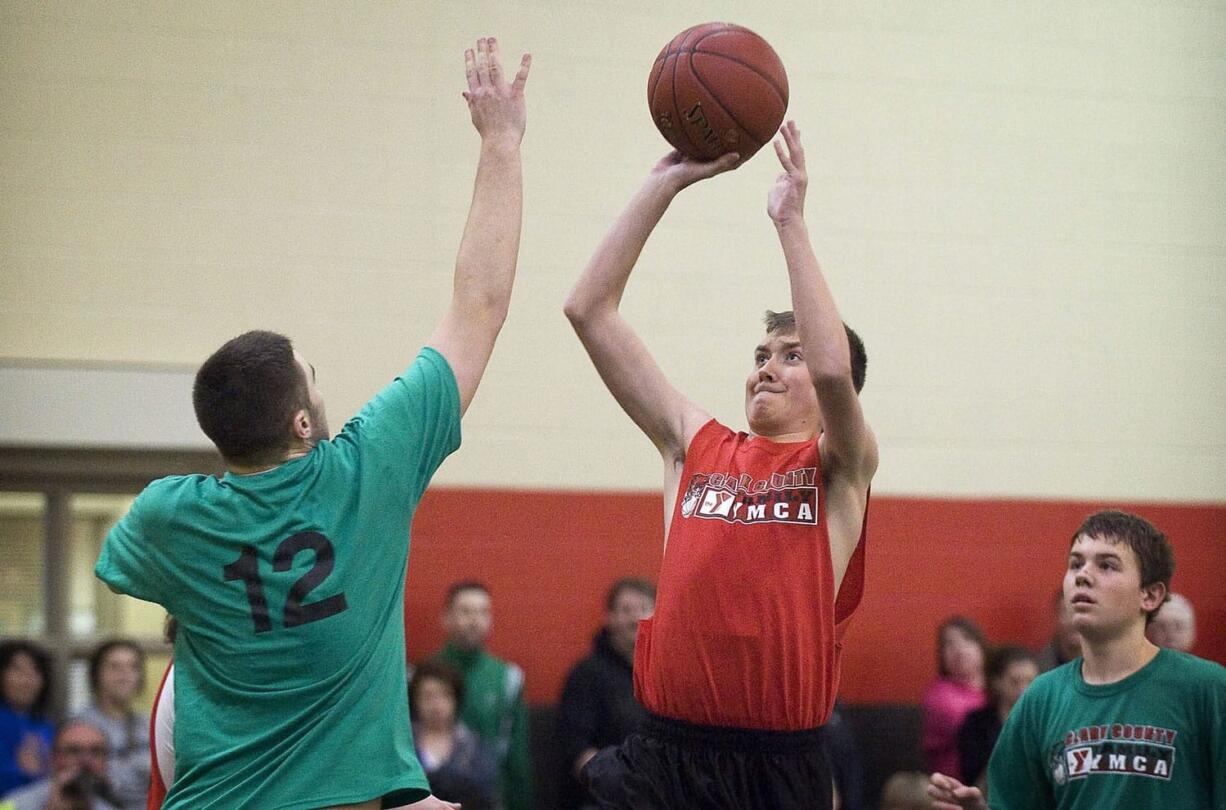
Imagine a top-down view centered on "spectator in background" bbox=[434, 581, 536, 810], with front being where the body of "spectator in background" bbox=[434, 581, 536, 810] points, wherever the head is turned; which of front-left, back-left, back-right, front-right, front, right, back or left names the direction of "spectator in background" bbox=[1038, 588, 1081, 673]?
left

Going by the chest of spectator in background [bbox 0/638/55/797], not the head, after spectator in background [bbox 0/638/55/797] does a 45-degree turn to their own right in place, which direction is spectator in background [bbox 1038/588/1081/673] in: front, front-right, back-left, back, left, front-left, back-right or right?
back-left

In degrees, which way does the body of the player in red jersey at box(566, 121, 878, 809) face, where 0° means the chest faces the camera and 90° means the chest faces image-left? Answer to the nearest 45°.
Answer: approximately 45°

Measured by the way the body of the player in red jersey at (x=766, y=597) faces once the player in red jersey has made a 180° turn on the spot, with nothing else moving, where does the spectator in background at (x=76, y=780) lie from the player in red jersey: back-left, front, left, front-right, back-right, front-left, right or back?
left

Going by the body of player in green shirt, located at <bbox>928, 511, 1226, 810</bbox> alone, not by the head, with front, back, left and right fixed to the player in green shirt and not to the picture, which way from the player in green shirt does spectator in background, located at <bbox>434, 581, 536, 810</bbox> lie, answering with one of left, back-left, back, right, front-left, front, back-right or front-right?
right

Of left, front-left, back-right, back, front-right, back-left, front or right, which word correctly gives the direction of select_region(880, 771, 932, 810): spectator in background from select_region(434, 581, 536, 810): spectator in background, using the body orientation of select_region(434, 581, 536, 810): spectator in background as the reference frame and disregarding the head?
left

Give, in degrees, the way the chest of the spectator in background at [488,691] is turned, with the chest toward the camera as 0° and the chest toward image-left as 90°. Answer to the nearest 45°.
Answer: approximately 0°

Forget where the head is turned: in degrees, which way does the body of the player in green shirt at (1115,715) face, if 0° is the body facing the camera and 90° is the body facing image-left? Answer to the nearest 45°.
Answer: approximately 45°

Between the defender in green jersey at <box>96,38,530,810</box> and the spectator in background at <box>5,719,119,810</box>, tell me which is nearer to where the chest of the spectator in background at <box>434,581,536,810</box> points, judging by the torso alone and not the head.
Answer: the defender in green jersey

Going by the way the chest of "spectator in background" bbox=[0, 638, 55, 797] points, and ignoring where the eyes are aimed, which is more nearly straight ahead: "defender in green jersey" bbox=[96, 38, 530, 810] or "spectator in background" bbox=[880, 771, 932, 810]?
the defender in green jersey

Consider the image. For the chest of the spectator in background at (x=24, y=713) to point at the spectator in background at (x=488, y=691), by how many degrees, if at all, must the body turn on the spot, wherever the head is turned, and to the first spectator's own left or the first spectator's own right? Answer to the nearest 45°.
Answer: approximately 90° to the first spectator's own left

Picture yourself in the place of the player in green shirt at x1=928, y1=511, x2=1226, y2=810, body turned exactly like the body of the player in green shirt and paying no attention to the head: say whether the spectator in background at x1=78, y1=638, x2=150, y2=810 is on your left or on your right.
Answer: on your right
